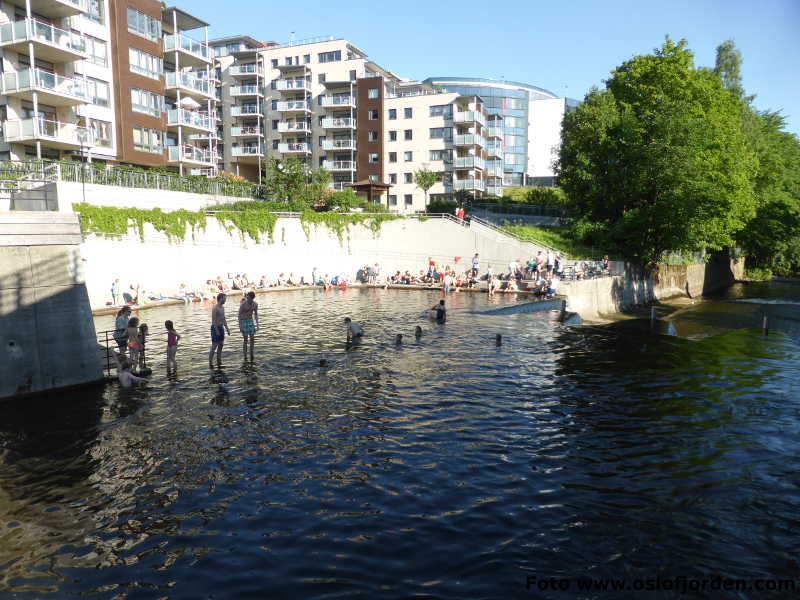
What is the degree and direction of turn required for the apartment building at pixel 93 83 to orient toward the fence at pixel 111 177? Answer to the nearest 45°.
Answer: approximately 45° to its right

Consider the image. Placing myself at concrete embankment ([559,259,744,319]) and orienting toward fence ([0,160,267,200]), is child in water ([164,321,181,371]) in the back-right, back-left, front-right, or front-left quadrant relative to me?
front-left

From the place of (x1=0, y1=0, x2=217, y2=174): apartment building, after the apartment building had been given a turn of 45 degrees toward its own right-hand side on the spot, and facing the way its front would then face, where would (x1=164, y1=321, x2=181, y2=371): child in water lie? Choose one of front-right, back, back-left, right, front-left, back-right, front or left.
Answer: front

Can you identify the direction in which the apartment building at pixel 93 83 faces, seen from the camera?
facing the viewer and to the right of the viewer

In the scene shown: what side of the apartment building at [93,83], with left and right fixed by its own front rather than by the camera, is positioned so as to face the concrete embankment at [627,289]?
front

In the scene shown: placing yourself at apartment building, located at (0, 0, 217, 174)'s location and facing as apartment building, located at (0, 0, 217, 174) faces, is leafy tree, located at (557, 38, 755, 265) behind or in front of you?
in front
